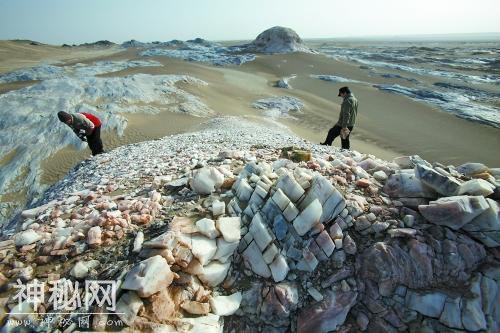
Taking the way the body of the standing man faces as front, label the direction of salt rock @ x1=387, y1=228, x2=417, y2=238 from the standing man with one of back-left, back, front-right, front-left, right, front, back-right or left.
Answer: left

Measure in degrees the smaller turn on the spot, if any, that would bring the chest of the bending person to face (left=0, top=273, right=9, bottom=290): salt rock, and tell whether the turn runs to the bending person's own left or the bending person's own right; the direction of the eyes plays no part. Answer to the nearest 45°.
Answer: approximately 90° to the bending person's own left

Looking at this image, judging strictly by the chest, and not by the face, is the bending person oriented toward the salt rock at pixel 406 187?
no

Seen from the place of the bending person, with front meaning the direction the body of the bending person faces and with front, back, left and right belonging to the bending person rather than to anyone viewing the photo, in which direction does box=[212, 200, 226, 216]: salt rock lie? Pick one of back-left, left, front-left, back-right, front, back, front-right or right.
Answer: left

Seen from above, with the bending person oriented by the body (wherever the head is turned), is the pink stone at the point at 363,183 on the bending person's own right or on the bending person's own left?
on the bending person's own left

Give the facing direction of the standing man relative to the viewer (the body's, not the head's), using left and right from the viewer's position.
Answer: facing to the left of the viewer

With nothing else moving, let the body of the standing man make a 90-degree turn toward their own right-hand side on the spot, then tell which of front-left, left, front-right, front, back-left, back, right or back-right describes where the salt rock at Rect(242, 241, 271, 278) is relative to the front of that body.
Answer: back

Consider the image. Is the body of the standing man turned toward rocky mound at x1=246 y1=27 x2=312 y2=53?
no

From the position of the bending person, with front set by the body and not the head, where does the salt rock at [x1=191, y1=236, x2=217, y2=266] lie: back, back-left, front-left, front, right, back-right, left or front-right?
left

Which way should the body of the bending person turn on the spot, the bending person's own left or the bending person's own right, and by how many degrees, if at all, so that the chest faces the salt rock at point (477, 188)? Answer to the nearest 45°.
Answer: approximately 135° to the bending person's own left

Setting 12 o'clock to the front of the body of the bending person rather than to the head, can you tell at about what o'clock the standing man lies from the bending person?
The standing man is roughly at 7 o'clock from the bending person.

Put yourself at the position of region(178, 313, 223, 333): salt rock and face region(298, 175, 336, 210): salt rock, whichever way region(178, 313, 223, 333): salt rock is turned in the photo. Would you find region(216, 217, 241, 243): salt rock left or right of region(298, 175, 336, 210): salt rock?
left

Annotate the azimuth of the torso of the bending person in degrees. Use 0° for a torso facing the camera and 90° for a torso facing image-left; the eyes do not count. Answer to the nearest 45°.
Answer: approximately 90°

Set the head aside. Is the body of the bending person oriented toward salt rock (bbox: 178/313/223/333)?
no

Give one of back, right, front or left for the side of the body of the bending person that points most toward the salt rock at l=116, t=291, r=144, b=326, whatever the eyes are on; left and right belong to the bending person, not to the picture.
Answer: left
